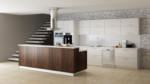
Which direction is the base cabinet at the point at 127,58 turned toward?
toward the camera

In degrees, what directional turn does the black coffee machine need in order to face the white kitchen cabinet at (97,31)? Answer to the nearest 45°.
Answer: approximately 45° to its left

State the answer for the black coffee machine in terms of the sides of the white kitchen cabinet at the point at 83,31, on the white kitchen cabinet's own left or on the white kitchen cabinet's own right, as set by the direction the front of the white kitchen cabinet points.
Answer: on the white kitchen cabinet's own right

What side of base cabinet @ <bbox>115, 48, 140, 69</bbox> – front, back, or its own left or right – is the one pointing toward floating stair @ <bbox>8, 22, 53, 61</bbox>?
right

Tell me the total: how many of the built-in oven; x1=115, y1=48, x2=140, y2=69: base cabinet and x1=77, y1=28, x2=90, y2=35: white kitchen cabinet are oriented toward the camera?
3

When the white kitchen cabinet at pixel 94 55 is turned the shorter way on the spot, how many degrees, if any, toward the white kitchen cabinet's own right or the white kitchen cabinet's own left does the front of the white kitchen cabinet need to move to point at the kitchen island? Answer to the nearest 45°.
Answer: approximately 45° to the white kitchen cabinet's own right

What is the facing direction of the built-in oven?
toward the camera

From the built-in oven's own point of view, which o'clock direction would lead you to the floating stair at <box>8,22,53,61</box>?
The floating stair is roughly at 4 o'clock from the built-in oven.
